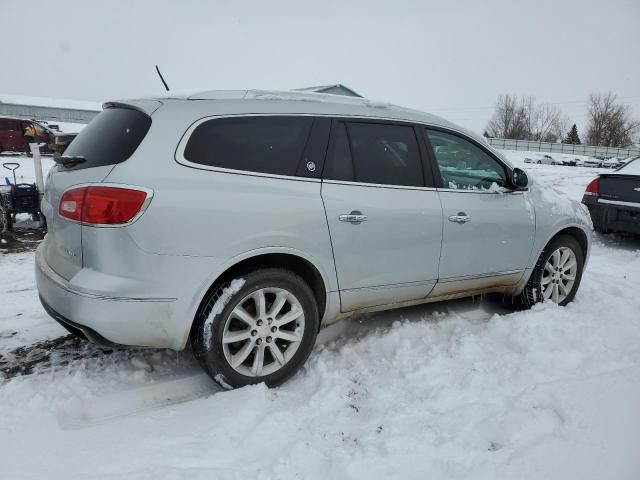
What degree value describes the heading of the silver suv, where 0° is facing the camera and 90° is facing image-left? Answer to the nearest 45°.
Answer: approximately 225°

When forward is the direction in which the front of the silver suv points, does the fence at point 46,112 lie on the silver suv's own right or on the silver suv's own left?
on the silver suv's own left
